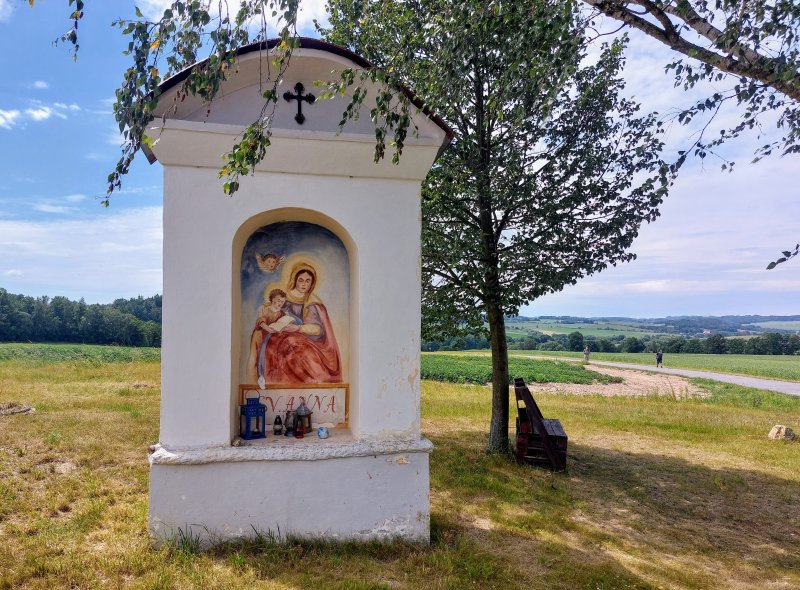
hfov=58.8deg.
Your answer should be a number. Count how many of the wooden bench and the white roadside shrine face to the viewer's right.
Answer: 1

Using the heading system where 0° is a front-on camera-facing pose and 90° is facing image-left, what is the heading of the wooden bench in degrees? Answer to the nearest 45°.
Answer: approximately 270°

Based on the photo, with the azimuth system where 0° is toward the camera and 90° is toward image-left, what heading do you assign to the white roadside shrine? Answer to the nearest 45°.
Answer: approximately 0°

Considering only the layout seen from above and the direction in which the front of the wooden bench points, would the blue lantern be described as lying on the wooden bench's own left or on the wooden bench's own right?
on the wooden bench's own right

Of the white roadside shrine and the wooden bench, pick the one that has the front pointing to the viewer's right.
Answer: the wooden bench

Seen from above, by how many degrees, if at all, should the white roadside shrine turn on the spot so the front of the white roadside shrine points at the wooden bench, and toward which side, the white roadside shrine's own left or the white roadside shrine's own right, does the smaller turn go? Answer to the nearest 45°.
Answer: approximately 135° to the white roadside shrine's own left

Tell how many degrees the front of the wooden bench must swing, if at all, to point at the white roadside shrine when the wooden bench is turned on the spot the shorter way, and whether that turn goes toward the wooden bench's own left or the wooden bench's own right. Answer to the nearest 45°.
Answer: approximately 135° to the wooden bench's own right
